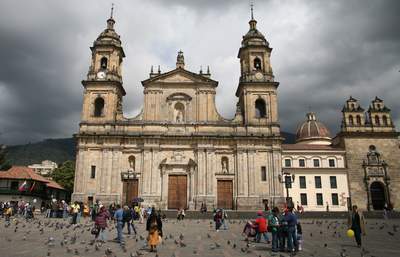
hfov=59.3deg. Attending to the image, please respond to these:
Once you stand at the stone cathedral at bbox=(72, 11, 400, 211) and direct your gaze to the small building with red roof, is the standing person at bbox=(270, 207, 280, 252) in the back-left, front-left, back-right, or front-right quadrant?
back-left

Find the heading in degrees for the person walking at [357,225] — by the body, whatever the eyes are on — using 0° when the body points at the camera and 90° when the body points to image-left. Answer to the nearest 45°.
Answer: approximately 0°

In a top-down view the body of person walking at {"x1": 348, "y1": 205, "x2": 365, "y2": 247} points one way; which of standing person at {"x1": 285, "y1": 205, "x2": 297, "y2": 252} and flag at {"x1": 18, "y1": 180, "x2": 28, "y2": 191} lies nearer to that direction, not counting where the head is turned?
the standing person

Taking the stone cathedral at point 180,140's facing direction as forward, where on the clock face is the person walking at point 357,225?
The person walking is roughly at 11 o'clock from the stone cathedral.

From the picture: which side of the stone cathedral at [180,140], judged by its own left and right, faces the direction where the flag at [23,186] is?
right

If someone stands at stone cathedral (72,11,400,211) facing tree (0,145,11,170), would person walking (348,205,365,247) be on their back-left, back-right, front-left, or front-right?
back-left

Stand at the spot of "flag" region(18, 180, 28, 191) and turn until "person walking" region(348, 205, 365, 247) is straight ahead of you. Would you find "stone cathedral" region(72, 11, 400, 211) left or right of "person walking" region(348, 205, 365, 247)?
left

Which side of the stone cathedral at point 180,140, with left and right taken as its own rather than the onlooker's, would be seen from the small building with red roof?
right

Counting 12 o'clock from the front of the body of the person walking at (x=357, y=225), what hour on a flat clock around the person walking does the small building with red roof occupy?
The small building with red roof is roughly at 4 o'clock from the person walking.

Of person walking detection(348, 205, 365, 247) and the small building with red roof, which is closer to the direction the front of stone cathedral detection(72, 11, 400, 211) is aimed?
the person walking
